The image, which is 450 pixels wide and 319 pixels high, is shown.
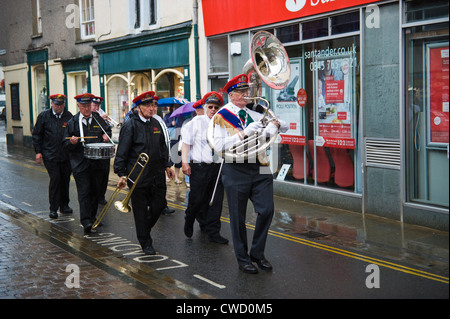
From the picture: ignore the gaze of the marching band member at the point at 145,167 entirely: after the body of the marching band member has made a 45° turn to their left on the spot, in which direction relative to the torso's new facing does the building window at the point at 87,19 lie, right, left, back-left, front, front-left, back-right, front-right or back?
left

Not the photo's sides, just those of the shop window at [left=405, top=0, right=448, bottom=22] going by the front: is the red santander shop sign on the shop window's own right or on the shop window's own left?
on the shop window's own right

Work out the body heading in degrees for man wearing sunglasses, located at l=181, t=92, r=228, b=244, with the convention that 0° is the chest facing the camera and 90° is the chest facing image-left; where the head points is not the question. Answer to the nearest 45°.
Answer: approximately 315°

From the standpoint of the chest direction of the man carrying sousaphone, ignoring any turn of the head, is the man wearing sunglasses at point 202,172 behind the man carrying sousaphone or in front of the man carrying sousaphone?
behind

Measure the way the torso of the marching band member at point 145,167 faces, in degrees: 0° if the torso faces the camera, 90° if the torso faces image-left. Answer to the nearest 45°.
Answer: approximately 315°

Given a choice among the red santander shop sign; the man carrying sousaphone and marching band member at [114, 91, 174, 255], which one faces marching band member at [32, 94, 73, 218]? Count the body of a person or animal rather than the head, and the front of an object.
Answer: the red santander shop sign

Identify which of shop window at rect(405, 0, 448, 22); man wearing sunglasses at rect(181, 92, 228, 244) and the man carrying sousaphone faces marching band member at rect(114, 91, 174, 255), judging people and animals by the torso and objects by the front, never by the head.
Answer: the shop window

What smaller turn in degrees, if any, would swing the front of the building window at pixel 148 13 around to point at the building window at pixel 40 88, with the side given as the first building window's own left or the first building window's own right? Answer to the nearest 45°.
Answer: approximately 90° to the first building window's own right

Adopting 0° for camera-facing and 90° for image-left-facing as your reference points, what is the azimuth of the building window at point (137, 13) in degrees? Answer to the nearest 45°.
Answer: approximately 45°

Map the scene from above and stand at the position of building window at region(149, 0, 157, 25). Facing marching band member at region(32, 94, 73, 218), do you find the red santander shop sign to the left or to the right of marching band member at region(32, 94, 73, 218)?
left

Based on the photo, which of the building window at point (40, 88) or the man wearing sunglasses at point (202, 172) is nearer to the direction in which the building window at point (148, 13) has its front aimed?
the man wearing sunglasses

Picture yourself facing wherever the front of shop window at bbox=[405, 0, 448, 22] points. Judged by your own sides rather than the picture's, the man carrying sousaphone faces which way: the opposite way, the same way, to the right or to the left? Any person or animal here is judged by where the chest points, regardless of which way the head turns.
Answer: to the left
